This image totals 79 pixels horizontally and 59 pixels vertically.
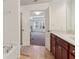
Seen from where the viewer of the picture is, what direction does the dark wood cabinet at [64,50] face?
facing the viewer and to the left of the viewer
